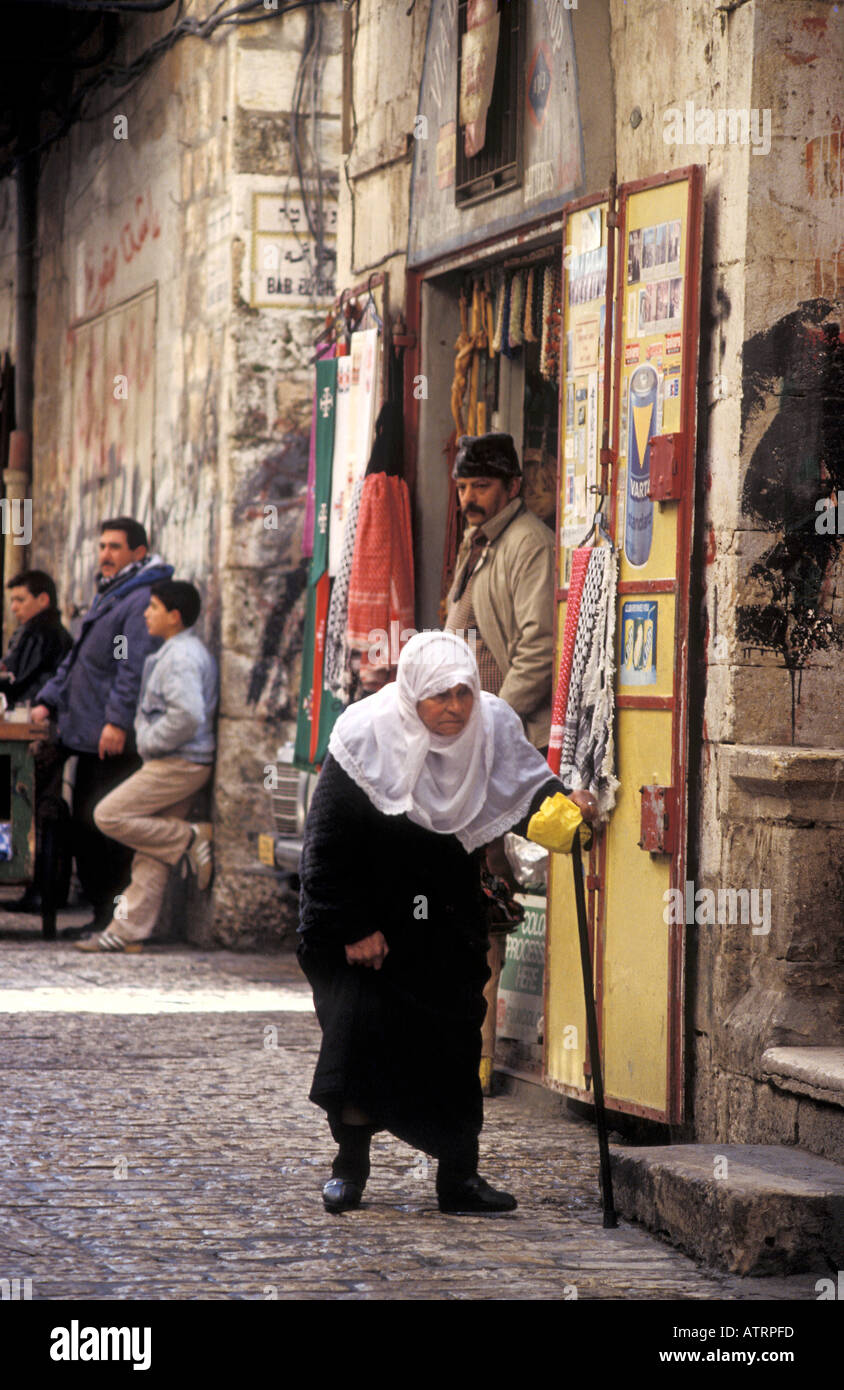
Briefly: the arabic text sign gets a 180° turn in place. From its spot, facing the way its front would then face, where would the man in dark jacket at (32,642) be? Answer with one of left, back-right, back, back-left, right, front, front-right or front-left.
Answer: front-left

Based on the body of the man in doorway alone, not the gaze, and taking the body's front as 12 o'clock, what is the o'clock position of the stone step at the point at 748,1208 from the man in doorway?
The stone step is roughly at 10 o'clock from the man in doorway.

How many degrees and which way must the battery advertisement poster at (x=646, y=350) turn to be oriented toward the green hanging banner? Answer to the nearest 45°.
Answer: approximately 90° to its right

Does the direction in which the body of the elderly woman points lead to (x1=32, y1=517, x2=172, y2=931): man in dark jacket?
no

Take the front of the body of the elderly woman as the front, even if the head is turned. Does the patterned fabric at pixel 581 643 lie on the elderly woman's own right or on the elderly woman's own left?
on the elderly woman's own left

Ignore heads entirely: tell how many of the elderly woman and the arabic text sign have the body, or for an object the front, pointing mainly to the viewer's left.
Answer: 0

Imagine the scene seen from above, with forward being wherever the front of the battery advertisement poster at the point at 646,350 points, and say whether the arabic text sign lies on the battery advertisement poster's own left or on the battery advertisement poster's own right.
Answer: on the battery advertisement poster's own right

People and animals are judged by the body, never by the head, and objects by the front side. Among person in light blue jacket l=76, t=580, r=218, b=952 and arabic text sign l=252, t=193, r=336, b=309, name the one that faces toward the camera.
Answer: the arabic text sign

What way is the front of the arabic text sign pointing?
toward the camera

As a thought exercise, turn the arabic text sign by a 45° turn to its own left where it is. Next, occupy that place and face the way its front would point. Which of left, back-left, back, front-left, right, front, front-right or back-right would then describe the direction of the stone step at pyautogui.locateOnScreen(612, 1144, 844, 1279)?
front-right

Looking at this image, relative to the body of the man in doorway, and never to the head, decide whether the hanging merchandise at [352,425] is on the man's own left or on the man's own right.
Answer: on the man's own right

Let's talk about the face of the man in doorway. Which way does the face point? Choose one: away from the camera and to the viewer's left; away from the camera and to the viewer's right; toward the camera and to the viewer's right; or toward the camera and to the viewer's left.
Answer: toward the camera and to the viewer's left
